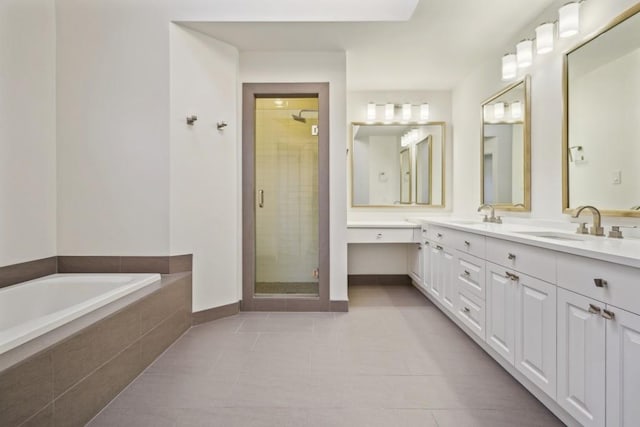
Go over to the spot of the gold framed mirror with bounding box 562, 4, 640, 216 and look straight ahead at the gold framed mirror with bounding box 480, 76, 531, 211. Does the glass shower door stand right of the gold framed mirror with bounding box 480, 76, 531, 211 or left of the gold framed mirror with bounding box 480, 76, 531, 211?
left

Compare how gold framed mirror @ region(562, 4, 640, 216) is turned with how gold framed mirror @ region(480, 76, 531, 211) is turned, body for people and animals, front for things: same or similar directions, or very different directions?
same or similar directions

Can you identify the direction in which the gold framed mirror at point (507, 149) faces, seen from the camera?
facing the viewer and to the left of the viewer

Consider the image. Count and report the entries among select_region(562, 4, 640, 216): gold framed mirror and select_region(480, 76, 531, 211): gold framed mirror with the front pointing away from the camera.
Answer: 0

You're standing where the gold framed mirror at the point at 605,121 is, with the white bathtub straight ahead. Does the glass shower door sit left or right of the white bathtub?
right

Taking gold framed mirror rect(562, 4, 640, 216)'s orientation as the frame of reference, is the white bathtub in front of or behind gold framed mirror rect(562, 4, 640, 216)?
in front

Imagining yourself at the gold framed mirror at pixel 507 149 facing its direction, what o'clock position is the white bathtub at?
The white bathtub is roughly at 12 o'clock from the gold framed mirror.

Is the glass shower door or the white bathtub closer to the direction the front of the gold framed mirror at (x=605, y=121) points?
the white bathtub
